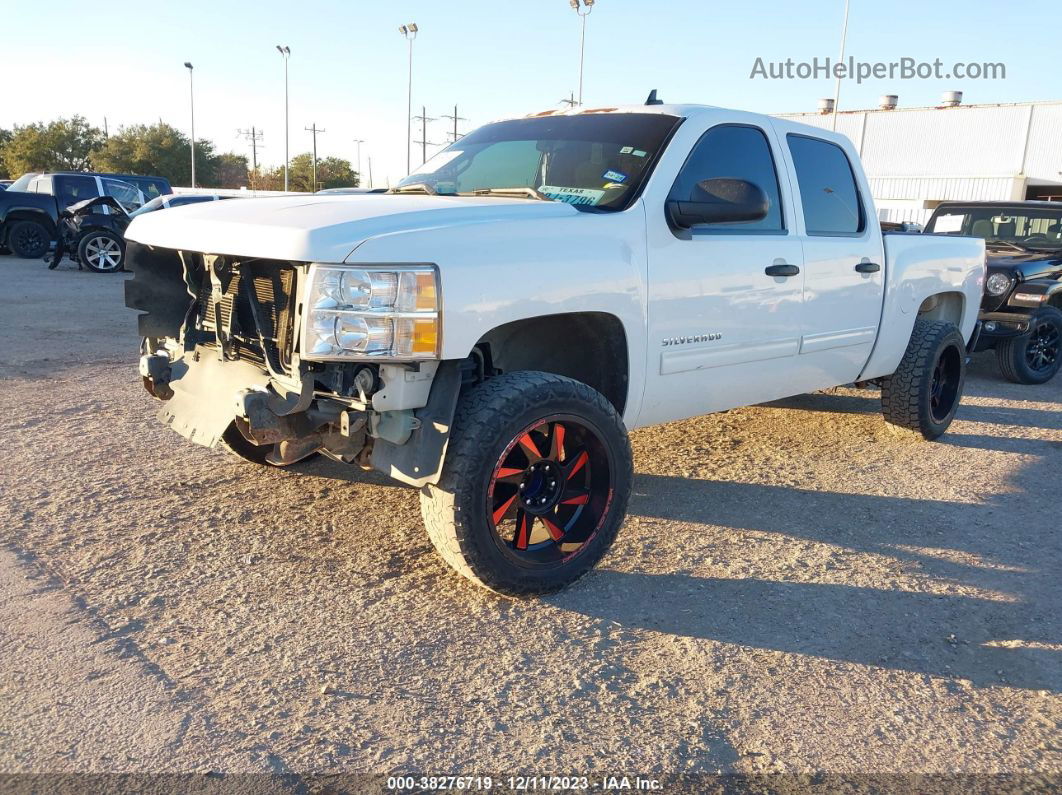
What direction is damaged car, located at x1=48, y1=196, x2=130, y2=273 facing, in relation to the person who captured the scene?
facing the viewer and to the left of the viewer

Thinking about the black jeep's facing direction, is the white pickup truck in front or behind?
in front

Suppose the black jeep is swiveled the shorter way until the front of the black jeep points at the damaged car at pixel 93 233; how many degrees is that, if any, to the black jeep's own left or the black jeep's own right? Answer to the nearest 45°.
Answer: approximately 45° to the black jeep's own right

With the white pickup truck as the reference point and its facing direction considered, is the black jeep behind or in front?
behind

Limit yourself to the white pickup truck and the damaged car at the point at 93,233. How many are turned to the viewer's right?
0

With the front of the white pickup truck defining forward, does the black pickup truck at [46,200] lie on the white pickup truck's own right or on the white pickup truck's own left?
on the white pickup truck's own right

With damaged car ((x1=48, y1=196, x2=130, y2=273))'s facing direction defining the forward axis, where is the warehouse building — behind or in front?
behind

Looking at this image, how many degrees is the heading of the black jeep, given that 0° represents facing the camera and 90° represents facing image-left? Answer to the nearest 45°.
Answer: approximately 45°

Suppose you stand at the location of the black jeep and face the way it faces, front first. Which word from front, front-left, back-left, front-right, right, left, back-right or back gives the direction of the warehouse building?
back-right

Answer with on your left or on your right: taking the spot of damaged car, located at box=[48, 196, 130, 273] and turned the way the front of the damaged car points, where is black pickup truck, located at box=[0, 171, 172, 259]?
on your right
